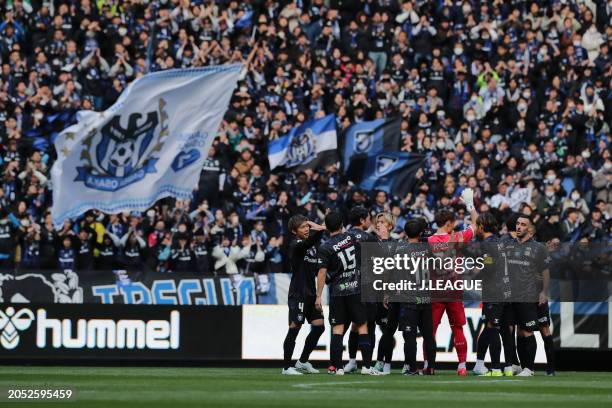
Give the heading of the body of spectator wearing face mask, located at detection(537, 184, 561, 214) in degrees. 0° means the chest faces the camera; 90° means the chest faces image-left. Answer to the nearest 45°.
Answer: approximately 0°

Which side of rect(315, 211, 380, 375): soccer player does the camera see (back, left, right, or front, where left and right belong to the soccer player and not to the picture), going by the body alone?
back

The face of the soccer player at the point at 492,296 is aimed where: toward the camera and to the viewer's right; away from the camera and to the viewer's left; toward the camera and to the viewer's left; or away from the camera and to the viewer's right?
away from the camera and to the viewer's left

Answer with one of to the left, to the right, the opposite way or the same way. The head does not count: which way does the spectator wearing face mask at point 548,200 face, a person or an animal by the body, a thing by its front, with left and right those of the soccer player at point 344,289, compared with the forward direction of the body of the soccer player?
the opposite way

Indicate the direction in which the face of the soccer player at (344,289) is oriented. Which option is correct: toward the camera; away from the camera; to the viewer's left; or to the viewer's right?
away from the camera

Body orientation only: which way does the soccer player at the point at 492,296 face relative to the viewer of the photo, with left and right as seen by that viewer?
facing to the left of the viewer
